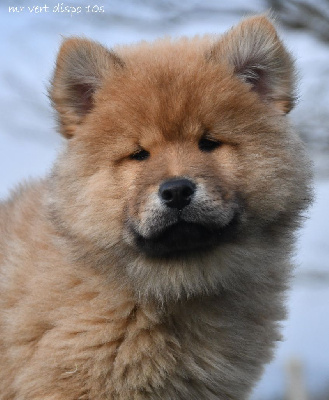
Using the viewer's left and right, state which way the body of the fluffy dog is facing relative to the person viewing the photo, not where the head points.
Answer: facing the viewer and to the right of the viewer
